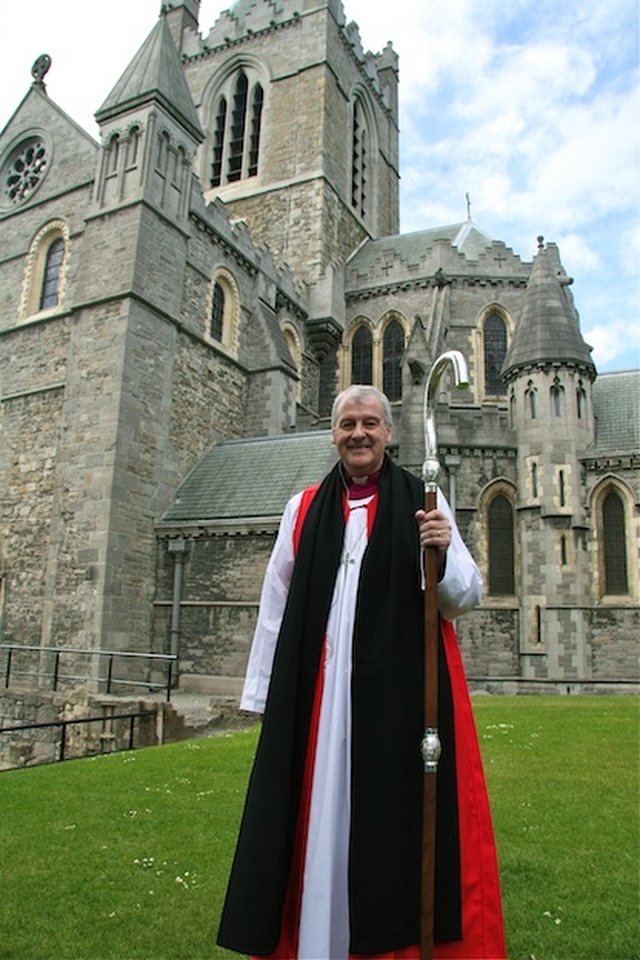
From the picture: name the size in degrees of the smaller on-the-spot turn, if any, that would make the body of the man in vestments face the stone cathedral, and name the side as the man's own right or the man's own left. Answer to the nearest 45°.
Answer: approximately 180°

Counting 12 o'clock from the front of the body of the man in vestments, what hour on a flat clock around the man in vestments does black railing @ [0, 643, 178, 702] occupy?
The black railing is roughly at 5 o'clock from the man in vestments.

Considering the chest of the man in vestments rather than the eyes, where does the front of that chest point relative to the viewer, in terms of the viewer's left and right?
facing the viewer
